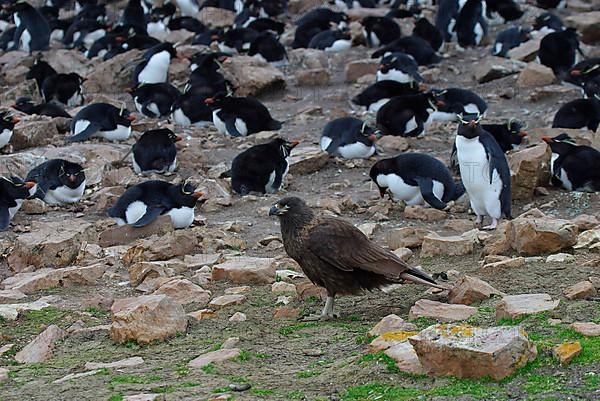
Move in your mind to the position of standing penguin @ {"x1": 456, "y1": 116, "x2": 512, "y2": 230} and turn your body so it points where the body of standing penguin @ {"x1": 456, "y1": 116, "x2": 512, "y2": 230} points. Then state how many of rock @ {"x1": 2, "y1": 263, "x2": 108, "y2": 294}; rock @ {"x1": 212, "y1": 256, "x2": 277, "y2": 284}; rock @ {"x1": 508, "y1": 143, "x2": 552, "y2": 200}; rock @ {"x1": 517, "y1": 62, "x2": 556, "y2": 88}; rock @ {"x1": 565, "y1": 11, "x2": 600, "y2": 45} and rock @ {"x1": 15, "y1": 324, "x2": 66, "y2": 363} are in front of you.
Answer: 3

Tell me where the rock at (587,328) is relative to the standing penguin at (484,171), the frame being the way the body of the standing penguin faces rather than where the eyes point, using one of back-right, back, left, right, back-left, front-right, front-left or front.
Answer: front-left

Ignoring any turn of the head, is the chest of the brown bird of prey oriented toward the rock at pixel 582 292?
no

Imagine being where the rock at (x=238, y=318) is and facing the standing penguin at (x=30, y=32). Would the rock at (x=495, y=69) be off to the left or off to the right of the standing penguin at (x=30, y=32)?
right

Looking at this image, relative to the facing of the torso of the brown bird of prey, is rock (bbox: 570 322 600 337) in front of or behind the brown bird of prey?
behind

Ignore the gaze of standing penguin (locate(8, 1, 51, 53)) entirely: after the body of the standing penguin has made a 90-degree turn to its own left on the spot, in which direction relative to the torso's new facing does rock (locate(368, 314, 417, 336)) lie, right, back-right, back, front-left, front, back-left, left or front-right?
front

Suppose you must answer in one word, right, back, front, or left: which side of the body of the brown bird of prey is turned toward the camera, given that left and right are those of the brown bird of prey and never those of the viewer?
left

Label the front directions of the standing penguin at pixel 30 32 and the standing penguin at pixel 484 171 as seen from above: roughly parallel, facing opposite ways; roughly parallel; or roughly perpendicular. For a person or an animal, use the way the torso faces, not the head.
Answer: roughly perpendicular

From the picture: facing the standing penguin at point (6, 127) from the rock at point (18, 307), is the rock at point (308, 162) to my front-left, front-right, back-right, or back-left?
front-right
